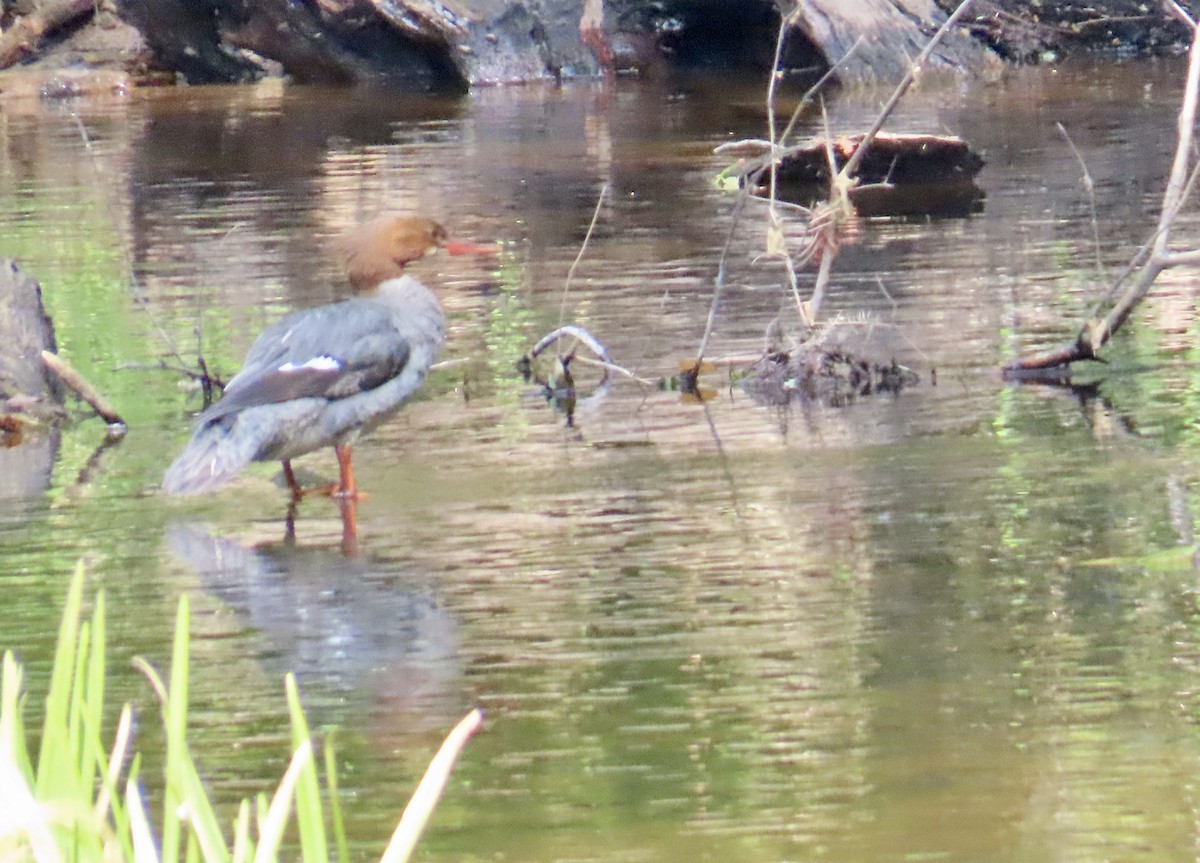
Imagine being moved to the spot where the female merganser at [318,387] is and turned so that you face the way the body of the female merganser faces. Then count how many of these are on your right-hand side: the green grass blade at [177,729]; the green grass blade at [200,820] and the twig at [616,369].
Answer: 2

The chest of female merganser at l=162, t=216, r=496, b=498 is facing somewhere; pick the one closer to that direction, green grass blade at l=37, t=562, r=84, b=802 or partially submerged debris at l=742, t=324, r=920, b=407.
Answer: the partially submerged debris

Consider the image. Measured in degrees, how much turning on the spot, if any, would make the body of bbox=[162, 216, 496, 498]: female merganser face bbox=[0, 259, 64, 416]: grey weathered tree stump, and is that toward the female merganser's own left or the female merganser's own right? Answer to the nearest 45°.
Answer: approximately 135° to the female merganser's own left

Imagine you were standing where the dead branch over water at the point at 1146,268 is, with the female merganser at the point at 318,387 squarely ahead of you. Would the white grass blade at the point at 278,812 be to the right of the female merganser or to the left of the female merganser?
left

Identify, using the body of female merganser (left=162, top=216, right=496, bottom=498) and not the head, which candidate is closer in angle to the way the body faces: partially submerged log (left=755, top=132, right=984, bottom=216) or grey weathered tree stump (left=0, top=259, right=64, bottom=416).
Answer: the partially submerged log

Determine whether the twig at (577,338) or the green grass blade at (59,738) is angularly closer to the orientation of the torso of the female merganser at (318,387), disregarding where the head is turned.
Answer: the twig

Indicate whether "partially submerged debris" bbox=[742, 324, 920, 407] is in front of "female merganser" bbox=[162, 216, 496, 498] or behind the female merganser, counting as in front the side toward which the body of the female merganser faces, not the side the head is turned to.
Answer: in front

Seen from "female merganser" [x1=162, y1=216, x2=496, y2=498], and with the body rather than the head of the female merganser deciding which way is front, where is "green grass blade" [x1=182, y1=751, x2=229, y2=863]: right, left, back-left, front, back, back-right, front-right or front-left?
right

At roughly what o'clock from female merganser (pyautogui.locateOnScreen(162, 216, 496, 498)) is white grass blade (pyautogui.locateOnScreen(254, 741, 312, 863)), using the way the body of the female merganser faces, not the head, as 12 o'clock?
The white grass blade is roughly at 3 o'clock from the female merganser.

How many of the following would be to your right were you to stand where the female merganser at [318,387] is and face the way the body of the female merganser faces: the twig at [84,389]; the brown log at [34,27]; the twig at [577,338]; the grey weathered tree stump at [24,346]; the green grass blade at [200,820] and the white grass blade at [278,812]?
2

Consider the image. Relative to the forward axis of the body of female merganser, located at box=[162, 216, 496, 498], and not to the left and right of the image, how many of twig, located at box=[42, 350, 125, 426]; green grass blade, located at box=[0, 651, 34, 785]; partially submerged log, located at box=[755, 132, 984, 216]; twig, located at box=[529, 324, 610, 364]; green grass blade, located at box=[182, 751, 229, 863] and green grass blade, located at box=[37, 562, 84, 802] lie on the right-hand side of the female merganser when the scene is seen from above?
3

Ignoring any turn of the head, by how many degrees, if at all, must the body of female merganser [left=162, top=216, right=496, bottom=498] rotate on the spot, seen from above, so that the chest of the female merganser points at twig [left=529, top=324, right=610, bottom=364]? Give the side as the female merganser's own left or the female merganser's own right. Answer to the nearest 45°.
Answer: approximately 45° to the female merganser's own left

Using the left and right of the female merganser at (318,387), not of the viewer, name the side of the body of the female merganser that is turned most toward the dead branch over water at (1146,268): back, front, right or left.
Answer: front

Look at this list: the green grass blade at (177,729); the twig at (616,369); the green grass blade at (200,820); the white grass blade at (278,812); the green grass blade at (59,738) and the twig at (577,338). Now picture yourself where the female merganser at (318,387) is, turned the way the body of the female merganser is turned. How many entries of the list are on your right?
4

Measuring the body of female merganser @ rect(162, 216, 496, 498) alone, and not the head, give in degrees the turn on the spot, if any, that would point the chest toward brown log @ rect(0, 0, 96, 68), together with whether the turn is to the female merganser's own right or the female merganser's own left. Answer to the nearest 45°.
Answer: approximately 90° to the female merganser's own left

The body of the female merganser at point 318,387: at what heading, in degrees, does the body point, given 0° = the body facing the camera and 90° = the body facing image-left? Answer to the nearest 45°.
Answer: approximately 270°
